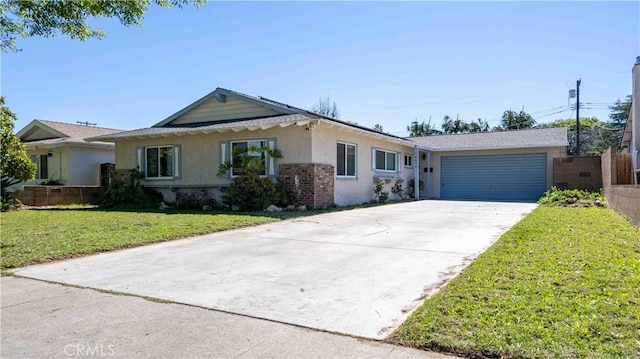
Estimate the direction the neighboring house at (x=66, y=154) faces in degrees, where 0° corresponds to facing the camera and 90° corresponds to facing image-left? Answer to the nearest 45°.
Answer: approximately 45°

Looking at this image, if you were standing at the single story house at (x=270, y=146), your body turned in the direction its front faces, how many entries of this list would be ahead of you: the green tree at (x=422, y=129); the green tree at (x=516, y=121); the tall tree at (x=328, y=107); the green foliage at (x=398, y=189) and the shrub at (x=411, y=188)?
0

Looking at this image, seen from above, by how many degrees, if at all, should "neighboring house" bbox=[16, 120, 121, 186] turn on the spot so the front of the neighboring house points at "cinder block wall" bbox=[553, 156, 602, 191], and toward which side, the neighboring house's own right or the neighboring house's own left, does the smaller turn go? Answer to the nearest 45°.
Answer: approximately 90° to the neighboring house's own left

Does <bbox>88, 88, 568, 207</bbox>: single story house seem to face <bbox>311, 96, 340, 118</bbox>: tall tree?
no

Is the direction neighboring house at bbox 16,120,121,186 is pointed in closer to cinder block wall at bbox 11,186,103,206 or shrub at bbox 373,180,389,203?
the cinder block wall

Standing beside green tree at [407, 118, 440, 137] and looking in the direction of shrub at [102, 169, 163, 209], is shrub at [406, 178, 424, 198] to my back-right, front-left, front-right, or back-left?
front-left

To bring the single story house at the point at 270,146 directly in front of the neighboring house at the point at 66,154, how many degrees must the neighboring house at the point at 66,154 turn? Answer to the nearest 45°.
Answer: approximately 90° to its left

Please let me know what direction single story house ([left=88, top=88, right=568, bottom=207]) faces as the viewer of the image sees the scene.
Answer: facing the viewer and to the left of the viewer

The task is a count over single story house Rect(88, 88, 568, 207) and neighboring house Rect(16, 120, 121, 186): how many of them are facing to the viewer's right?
0

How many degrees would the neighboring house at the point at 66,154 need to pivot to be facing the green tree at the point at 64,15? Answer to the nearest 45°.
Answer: approximately 45° to its left

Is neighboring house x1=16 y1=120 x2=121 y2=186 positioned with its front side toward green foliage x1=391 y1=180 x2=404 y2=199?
no

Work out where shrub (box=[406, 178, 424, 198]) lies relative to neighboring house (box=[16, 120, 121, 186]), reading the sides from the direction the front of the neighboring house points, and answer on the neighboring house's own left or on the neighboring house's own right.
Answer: on the neighboring house's own left

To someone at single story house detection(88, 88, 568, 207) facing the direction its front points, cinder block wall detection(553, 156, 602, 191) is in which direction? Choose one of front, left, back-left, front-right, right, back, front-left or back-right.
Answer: back-left
